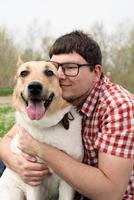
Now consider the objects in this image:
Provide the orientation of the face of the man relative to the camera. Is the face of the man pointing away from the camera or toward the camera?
toward the camera

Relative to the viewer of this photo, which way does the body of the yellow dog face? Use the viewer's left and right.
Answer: facing the viewer
